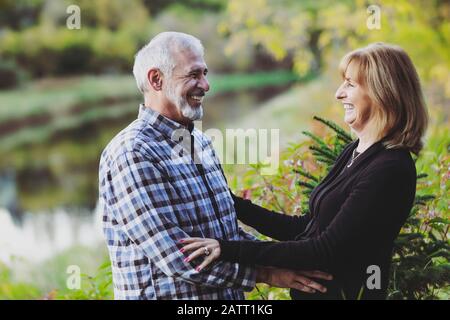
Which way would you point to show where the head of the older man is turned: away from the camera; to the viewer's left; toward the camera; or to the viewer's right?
to the viewer's right

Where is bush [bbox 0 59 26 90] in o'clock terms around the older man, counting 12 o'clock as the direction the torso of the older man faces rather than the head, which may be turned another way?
The bush is roughly at 7 o'clock from the older man.

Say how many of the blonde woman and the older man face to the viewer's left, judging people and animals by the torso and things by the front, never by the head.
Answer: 1

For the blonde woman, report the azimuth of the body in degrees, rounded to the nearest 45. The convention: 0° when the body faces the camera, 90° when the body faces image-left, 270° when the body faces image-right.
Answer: approximately 90°

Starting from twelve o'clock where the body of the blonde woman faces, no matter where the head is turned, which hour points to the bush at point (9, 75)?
The bush is roughly at 2 o'clock from the blonde woman.

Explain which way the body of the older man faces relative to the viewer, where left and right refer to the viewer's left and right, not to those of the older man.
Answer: facing the viewer and to the right of the viewer

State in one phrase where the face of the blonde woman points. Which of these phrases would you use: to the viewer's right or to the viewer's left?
to the viewer's left
